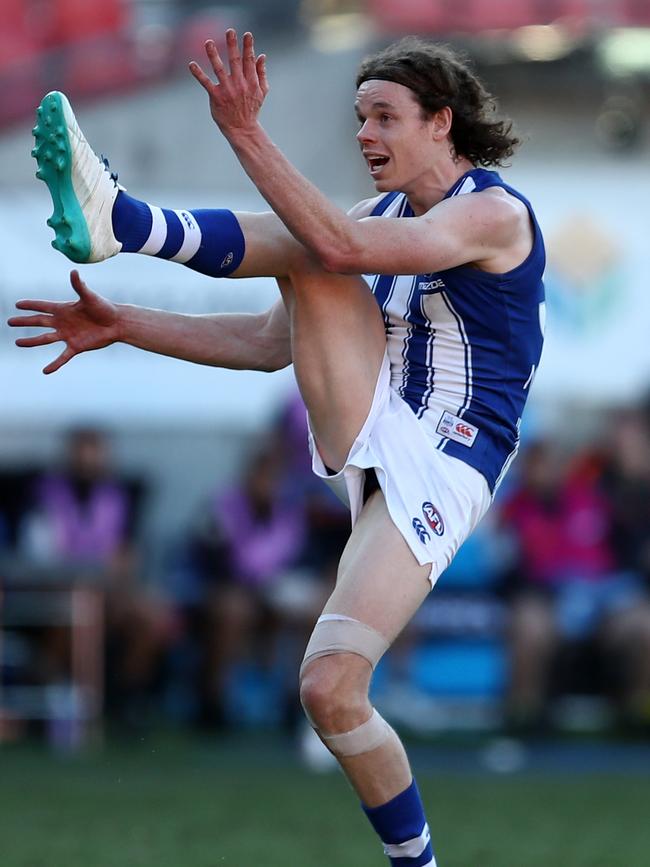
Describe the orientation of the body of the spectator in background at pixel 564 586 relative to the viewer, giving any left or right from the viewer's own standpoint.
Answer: facing the viewer

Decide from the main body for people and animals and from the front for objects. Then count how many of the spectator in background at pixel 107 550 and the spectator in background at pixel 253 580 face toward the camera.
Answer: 2

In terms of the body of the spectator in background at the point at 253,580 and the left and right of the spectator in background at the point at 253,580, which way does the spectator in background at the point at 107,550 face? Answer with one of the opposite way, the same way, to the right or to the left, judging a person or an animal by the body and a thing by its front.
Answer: the same way

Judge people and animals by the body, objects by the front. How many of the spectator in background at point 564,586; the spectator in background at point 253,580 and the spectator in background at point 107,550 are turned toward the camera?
3

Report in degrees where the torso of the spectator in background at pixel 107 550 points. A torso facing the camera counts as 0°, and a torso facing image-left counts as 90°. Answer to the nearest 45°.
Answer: approximately 0°

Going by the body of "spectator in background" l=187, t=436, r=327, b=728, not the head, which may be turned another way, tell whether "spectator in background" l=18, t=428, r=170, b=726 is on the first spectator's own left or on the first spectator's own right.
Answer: on the first spectator's own right

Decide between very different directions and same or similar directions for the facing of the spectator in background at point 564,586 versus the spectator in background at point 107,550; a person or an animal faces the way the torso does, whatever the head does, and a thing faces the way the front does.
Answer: same or similar directions

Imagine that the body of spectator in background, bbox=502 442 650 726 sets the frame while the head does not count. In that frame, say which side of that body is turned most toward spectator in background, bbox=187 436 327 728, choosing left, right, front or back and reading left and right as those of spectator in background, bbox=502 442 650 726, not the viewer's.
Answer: right

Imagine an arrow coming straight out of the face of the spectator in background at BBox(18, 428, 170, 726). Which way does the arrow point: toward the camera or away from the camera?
toward the camera

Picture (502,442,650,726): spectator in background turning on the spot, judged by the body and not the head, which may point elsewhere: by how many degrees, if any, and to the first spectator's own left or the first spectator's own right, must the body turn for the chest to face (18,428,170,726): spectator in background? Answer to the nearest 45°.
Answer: approximately 90° to the first spectator's own right

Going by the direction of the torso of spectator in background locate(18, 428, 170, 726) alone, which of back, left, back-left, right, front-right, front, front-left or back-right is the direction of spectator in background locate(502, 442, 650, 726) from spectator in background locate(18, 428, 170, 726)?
left

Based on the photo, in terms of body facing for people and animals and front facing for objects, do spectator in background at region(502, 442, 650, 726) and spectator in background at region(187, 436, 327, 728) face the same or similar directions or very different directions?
same or similar directions
